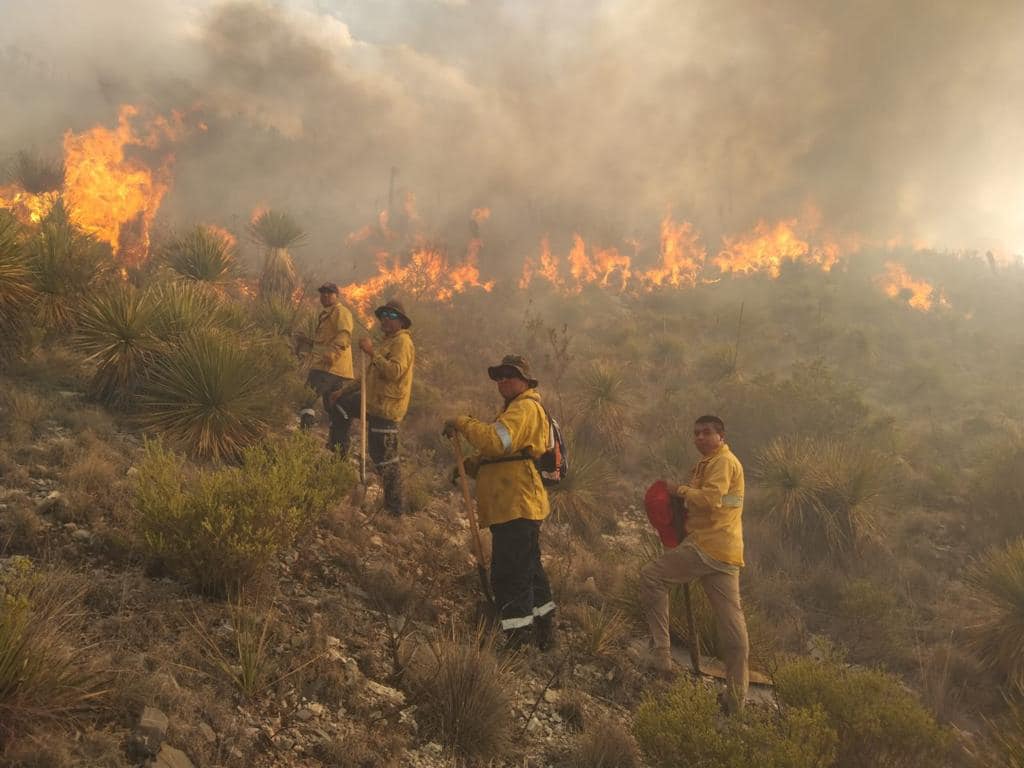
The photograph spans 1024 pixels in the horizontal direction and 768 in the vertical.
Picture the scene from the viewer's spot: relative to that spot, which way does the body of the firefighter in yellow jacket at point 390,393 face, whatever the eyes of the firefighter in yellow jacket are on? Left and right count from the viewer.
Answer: facing the viewer and to the left of the viewer

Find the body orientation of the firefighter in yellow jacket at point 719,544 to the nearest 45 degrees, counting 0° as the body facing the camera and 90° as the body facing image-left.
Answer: approximately 45°

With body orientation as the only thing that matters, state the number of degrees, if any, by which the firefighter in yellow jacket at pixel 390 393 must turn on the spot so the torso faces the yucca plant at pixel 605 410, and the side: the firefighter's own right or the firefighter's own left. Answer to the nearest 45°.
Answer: approximately 180°

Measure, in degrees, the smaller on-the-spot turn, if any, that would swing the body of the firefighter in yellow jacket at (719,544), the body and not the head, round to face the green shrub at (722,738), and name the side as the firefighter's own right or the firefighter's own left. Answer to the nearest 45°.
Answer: approximately 45° to the firefighter's own left

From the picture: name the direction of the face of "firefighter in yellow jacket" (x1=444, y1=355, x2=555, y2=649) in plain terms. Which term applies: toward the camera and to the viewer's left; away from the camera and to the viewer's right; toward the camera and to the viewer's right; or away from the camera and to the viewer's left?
toward the camera and to the viewer's left

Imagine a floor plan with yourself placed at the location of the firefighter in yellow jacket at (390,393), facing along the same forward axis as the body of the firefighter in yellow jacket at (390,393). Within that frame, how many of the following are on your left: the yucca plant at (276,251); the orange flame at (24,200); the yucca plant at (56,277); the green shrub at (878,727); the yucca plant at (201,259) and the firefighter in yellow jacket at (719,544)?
2

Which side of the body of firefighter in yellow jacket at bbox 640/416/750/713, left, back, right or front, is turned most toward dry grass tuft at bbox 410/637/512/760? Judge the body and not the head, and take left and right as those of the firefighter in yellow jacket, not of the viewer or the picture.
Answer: front

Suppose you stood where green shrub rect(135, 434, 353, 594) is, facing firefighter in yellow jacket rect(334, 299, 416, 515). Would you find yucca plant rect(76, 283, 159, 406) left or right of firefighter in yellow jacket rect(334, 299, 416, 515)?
left

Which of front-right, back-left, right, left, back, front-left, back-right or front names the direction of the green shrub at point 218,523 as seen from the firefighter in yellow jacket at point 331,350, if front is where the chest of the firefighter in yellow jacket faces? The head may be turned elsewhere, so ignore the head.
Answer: front-left

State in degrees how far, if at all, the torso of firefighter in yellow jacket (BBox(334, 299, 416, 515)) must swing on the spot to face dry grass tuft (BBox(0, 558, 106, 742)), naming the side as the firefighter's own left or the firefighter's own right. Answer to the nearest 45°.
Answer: approximately 45° to the firefighter's own left

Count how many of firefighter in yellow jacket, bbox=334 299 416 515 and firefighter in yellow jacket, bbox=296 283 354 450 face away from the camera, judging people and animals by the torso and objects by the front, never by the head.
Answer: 0
